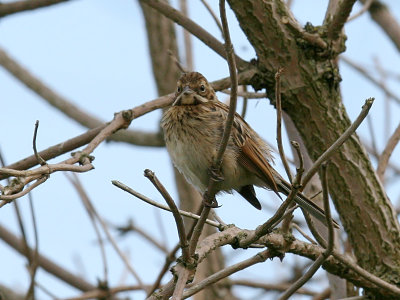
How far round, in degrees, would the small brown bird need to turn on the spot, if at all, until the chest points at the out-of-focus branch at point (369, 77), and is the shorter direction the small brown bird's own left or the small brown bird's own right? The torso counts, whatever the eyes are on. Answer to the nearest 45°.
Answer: approximately 180°

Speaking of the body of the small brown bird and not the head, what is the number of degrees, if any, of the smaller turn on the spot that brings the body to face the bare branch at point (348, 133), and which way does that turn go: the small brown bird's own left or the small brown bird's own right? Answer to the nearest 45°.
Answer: approximately 90° to the small brown bird's own left

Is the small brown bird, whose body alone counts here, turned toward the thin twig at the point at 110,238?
no

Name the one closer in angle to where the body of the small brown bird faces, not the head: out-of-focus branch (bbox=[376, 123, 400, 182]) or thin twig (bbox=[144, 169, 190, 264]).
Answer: the thin twig

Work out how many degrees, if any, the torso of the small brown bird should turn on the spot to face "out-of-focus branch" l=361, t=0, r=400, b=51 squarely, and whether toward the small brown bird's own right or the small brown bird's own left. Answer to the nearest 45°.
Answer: approximately 180°

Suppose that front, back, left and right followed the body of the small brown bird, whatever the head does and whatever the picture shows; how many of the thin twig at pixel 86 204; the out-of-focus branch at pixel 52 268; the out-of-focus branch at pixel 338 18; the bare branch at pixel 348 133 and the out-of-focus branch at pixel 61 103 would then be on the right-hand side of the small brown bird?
3

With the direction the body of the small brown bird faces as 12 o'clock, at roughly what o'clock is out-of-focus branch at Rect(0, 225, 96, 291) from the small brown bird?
The out-of-focus branch is roughly at 3 o'clock from the small brown bird.

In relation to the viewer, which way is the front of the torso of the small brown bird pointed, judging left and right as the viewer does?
facing the viewer and to the left of the viewer

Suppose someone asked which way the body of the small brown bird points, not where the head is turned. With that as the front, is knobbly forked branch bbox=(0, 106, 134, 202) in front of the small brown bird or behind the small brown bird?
in front

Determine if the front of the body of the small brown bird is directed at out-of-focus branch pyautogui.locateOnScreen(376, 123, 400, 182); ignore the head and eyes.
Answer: no

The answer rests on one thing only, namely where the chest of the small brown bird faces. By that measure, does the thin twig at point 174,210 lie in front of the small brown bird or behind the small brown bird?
in front

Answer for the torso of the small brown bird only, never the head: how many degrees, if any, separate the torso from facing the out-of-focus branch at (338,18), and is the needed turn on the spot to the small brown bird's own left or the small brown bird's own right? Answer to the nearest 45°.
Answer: approximately 135° to the small brown bird's own left

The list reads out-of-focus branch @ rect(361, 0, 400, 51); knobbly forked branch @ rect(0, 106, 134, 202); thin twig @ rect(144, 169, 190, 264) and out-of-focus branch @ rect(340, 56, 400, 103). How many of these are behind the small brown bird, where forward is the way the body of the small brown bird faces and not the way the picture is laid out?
2
